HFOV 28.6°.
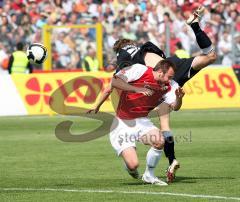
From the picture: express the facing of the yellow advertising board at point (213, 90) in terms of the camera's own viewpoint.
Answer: facing the viewer

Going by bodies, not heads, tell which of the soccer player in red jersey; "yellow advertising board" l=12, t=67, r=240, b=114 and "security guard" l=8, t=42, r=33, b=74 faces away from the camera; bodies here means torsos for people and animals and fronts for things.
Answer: the security guard

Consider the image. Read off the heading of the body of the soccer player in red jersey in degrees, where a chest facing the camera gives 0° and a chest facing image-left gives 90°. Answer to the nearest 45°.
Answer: approximately 315°

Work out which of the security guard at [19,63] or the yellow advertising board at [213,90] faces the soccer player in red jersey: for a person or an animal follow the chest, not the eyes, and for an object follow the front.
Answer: the yellow advertising board

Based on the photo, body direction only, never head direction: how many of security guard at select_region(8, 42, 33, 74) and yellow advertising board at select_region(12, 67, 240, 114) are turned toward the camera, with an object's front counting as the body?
1

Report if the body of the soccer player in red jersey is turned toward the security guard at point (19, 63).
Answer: no

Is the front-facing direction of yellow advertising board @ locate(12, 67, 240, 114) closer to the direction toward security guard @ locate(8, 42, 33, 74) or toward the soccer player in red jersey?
the soccer player in red jersey

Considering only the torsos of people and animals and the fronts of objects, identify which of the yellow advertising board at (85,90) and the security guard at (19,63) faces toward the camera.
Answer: the yellow advertising board

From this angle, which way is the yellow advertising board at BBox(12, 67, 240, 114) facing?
toward the camera

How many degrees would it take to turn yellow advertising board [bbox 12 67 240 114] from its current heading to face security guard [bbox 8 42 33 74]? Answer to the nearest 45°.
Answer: approximately 135° to its right

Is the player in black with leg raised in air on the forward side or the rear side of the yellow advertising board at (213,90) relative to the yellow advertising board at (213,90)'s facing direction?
on the forward side

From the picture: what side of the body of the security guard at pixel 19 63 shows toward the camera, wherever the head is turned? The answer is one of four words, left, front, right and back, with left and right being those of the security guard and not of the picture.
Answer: back

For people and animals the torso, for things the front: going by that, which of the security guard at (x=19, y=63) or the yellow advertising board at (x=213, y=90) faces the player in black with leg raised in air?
the yellow advertising board
